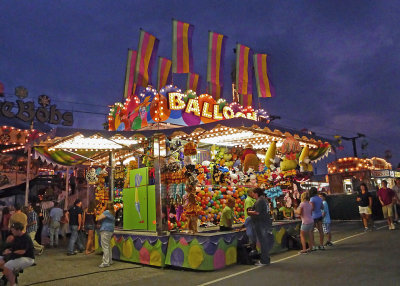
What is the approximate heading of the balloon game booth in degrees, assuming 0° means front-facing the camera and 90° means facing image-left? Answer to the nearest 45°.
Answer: approximately 315°

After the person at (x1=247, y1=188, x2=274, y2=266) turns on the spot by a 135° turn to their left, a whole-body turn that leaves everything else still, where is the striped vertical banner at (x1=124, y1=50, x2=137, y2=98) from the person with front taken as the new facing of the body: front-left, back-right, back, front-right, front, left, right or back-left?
back

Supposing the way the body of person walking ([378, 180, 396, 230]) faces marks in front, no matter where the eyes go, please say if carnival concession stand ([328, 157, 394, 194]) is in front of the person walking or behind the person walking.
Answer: behind

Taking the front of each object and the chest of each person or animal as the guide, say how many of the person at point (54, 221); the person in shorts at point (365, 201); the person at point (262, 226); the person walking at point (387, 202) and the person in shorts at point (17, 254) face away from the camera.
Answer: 1

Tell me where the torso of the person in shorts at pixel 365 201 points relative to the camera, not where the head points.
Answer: toward the camera

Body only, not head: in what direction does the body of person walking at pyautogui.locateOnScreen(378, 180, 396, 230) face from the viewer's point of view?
toward the camera

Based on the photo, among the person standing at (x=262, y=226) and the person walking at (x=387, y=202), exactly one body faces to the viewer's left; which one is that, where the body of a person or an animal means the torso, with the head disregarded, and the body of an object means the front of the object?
the person standing at (x=262, y=226)
